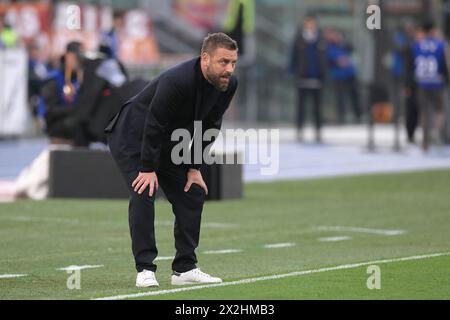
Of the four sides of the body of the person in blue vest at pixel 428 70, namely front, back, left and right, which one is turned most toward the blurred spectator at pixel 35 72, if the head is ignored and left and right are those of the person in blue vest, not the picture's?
left

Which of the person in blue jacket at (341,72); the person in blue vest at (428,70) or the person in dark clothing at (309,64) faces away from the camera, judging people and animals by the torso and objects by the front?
the person in blue vest at (428,70)

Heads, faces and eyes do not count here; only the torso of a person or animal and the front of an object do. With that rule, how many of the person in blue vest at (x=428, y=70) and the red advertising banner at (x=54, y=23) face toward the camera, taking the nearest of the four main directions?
1

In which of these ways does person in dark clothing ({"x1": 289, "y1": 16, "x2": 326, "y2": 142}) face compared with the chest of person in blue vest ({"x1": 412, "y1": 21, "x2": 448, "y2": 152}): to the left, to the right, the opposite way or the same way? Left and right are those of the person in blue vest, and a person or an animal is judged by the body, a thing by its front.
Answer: the opposite way

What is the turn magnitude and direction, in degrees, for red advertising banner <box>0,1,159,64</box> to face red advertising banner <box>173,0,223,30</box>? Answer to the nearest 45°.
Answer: approximately 135° to its left

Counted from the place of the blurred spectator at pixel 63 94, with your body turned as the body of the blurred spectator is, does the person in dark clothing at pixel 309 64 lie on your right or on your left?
on your left

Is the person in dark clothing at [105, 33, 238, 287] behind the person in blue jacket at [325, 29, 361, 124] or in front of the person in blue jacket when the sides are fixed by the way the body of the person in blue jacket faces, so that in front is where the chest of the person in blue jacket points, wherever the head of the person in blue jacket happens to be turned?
in front

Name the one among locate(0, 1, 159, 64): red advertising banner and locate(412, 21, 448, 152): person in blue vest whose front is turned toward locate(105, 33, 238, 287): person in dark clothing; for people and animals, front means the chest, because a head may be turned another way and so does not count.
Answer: the red advertising banner

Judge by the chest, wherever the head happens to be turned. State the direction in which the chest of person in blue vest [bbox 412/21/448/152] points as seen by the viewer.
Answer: away from the camera

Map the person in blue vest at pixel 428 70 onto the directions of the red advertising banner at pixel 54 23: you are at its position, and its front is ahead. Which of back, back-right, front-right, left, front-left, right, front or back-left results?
front-left

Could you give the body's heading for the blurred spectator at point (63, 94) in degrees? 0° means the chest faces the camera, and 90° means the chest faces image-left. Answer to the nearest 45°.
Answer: approximately 315°

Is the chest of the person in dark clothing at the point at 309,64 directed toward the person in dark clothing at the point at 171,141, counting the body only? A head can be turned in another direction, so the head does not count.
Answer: yes

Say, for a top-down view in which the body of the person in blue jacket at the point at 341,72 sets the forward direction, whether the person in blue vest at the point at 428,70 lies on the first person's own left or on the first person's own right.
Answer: on the first person's own left

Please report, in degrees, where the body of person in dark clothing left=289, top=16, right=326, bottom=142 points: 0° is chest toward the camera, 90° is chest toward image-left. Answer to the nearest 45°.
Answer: approximately 0°

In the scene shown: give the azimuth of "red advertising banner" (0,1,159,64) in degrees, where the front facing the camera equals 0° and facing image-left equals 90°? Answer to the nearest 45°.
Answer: approximately 0°
